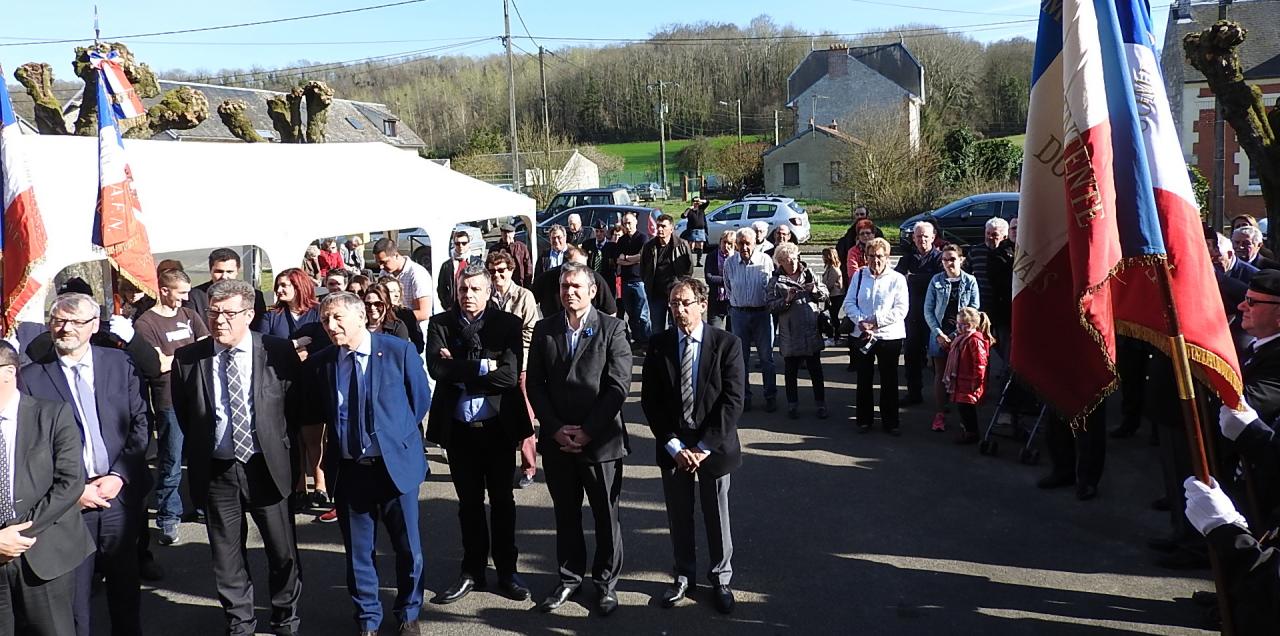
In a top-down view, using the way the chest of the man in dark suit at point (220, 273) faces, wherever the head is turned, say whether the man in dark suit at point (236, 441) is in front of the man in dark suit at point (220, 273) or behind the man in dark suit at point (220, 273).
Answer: in front

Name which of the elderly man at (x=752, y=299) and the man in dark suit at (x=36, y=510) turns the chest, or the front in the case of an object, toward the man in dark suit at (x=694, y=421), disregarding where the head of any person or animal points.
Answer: the elderly man

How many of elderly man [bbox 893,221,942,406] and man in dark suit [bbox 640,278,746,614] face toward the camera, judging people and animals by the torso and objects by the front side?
2

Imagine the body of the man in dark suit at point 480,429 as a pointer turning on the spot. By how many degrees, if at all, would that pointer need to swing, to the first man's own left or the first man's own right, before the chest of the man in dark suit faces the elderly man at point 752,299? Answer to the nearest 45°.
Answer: approximately 135° to the first man's own left

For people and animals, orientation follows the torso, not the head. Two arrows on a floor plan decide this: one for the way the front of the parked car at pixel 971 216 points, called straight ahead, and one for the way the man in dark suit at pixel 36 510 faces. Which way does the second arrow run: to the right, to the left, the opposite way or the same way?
to the left

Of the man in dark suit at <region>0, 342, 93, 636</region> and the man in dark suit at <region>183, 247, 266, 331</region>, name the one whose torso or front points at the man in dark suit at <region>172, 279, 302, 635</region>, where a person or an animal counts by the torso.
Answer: the man in dark suit at <region>183, 247, 266, 331</region>
